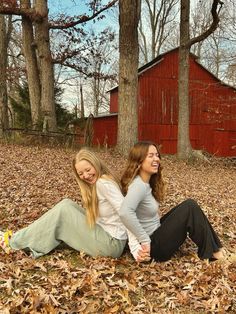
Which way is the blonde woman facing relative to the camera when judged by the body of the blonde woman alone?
to the viewer's left

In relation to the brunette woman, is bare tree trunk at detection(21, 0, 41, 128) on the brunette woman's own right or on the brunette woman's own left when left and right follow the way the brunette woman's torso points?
on the brunette woman's own left

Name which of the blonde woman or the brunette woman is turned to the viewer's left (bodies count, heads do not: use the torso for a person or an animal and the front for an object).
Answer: the blonde woman

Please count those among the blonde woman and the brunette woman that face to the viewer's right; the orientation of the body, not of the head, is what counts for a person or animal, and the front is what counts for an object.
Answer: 1

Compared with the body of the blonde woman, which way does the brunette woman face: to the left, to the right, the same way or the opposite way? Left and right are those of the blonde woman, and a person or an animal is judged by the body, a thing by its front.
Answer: the opposite way

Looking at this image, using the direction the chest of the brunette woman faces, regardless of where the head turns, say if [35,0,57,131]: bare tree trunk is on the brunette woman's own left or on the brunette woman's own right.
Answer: on the brunette woman's own left

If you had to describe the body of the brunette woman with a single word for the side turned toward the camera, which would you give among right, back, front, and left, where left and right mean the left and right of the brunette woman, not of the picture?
right

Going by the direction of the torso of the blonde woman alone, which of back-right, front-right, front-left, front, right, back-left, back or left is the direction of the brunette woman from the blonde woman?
back

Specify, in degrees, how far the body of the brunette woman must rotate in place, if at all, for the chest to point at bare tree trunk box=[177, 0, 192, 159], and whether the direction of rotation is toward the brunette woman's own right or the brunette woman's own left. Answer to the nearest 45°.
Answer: approximately 90° to the brunette woman's own left
